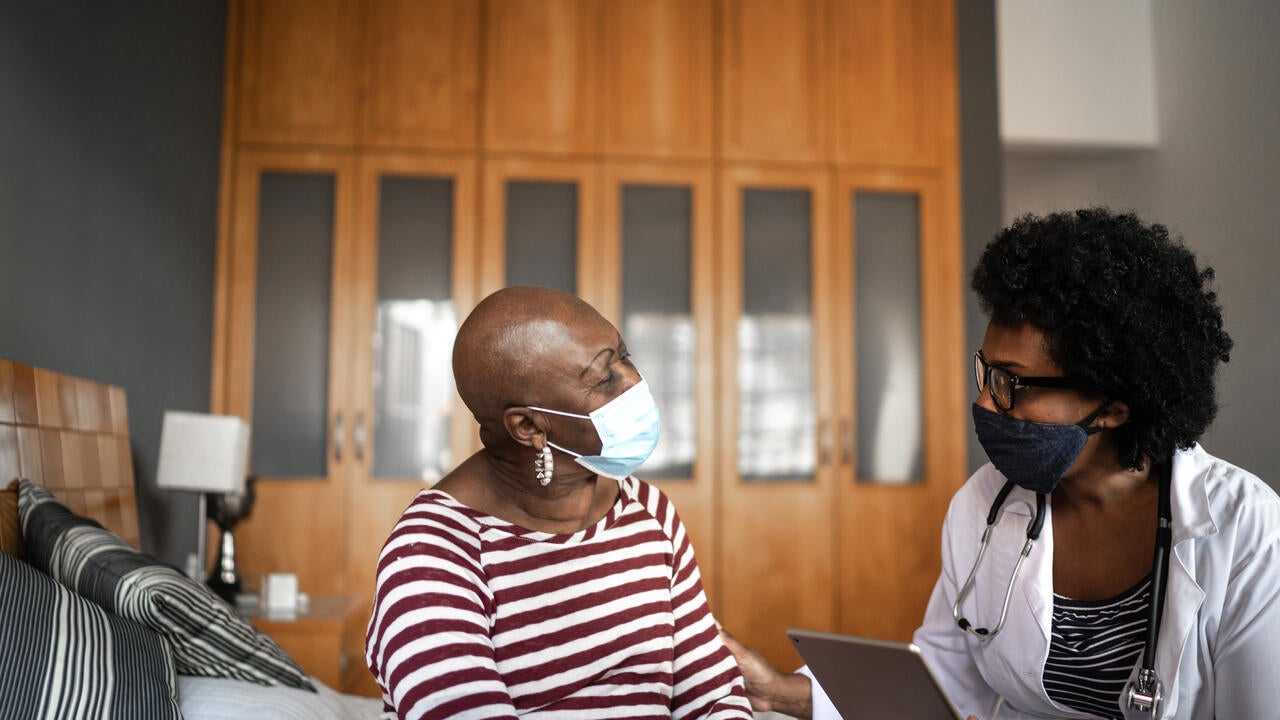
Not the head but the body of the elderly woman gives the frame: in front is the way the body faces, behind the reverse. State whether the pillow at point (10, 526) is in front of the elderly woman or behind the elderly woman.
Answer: behind

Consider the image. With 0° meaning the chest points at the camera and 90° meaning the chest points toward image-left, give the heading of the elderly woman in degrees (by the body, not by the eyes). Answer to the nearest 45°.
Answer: approximately 315°

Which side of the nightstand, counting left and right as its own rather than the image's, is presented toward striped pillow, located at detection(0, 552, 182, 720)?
right

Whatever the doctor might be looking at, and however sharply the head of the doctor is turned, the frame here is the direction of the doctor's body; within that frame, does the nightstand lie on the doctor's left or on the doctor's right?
on the doctor's right

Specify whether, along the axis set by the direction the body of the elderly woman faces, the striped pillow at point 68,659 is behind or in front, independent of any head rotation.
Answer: behind

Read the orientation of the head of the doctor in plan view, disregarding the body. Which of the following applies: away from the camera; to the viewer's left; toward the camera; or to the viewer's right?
to the viewer's left

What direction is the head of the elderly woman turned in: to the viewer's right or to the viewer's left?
to the viewer's right

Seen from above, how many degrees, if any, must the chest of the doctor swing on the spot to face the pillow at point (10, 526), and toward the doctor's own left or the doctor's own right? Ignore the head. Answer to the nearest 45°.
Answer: approximately 45° to the doctor's own right

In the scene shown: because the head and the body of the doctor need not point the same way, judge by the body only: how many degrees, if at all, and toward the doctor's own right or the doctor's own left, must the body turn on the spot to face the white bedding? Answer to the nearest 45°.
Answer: approximately 45° to the doctor's own right

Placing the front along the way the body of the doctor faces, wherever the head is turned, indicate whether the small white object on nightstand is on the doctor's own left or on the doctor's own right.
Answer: on the doctor's own right

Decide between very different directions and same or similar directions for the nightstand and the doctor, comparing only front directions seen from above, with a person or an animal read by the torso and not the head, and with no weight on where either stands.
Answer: very different directions
